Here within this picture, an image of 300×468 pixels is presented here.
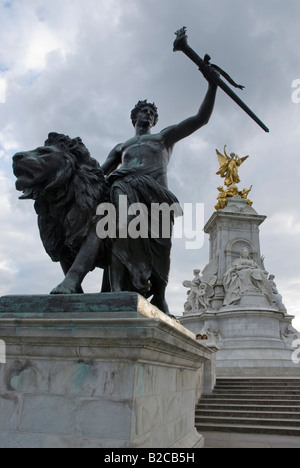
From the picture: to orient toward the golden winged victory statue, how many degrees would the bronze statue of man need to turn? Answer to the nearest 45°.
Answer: approximately 180°

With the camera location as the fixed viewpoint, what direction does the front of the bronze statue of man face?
facing the viewer
